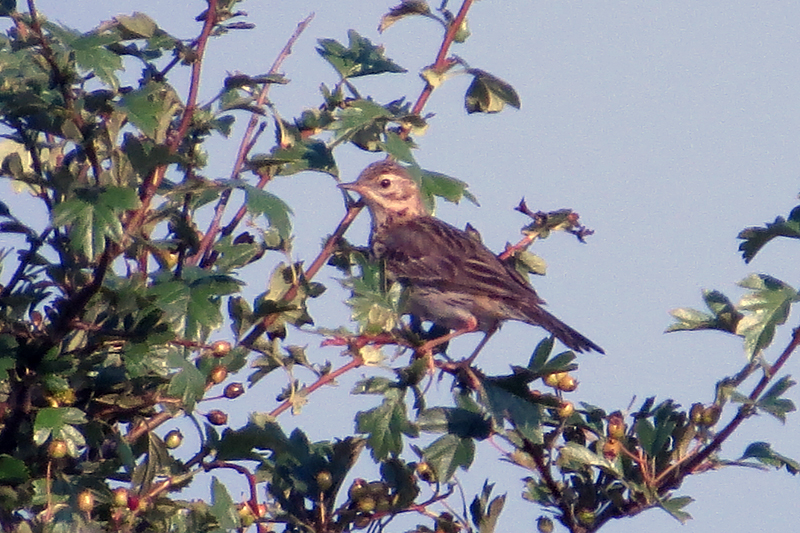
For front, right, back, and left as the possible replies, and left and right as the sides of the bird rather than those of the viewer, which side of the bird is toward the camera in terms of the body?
left
